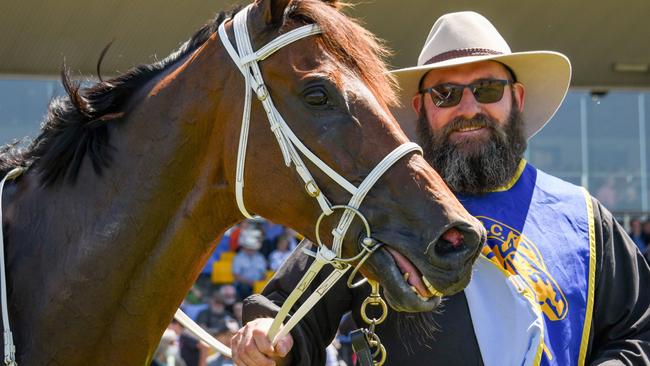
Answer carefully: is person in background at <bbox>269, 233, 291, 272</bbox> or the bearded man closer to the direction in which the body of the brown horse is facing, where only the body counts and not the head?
the bearded man

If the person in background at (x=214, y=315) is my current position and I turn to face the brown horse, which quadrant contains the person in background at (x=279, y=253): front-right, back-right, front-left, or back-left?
back-left

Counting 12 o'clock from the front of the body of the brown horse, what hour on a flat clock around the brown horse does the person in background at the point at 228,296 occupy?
The person in background is roughly at 9 o'clock from the brown horse.

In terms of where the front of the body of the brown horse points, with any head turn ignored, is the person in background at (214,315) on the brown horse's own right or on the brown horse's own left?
on the brown horse's own left

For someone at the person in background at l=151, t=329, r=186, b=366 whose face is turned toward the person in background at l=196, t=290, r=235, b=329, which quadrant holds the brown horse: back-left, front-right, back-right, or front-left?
back-right

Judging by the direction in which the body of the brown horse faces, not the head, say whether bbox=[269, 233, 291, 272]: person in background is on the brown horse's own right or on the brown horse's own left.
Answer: on the brown horse's own left

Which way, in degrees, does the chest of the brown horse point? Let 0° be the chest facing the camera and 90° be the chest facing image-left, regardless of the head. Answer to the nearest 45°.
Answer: approximately 270°

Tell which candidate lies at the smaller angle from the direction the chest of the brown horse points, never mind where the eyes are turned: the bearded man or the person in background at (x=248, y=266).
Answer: the bearded man

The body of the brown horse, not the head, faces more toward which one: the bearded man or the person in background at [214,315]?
the bearded man

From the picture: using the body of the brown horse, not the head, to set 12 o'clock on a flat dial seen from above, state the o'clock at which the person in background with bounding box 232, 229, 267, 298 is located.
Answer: The person in background is roughly at 9 o'clock from the brown horse.
